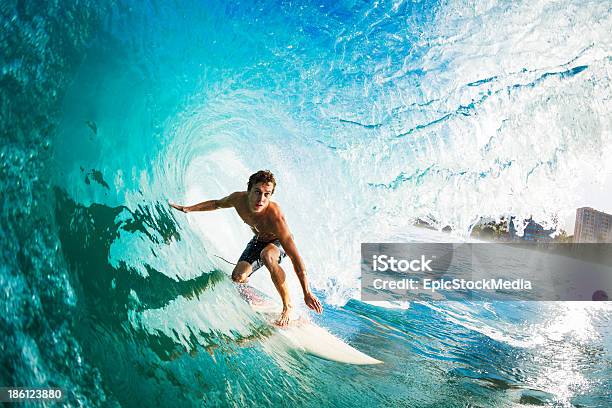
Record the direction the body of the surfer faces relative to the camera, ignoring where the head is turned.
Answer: toward the camera

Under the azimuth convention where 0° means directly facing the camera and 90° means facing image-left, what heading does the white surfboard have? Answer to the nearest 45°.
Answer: approximately 315°

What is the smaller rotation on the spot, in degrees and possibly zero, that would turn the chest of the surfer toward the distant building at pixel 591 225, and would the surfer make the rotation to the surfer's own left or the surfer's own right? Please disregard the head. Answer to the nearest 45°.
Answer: approximately 135° to the surfer's own left

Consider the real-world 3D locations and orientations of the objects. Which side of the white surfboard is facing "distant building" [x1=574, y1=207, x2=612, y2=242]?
left

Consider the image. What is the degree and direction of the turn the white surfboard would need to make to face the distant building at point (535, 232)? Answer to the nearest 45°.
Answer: approximately 90° to its left

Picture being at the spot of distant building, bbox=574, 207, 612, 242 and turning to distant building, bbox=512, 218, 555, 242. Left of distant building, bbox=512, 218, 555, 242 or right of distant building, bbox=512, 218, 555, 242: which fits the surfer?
left
